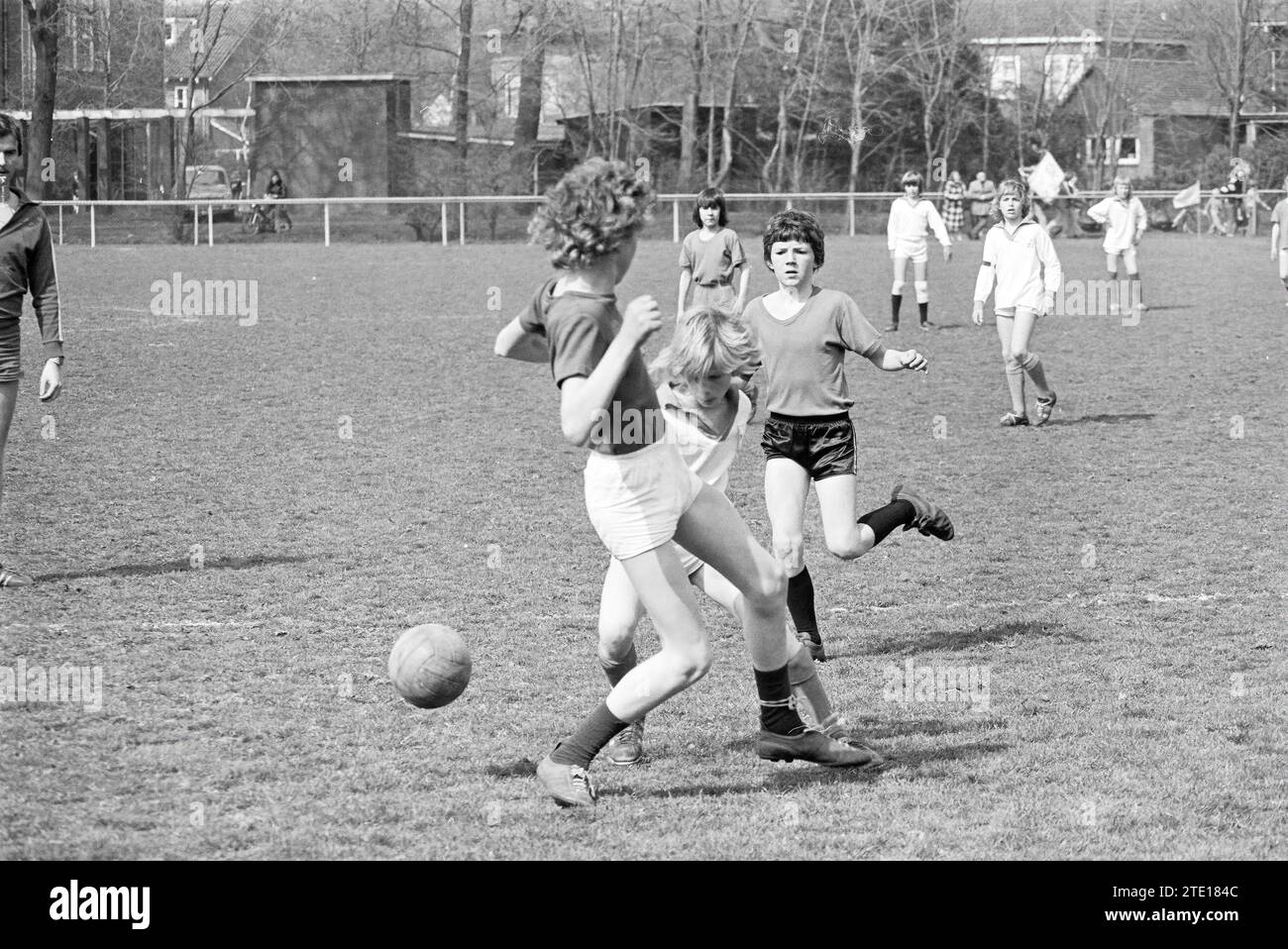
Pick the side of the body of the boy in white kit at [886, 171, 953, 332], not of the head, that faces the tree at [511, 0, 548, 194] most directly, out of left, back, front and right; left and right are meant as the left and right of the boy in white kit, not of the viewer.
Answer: back

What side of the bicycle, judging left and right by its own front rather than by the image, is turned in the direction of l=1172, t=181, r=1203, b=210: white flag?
back

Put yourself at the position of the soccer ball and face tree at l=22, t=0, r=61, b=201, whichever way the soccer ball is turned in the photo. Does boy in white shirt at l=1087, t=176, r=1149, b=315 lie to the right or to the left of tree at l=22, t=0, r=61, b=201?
right

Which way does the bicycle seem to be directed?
to the viewer's left

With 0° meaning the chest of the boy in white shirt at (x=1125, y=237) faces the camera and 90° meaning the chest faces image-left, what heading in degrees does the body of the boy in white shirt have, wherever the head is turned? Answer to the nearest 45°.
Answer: approximately 0°

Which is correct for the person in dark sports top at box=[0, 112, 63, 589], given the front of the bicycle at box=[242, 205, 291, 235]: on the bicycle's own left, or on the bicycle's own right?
on the bicycle's own left

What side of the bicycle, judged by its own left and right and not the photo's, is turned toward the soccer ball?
left

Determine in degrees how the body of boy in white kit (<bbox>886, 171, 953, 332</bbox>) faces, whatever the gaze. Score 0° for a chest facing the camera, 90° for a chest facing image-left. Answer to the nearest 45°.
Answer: approximately 0°

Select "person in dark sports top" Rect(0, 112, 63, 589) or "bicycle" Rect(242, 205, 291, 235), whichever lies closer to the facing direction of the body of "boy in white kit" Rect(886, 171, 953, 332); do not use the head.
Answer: the person in dark sports top

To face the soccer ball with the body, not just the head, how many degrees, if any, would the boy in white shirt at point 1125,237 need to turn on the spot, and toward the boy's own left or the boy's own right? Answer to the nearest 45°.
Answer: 0° — they already face it

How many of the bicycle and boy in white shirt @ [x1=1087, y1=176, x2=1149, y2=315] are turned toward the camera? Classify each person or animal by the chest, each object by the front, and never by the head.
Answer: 1
